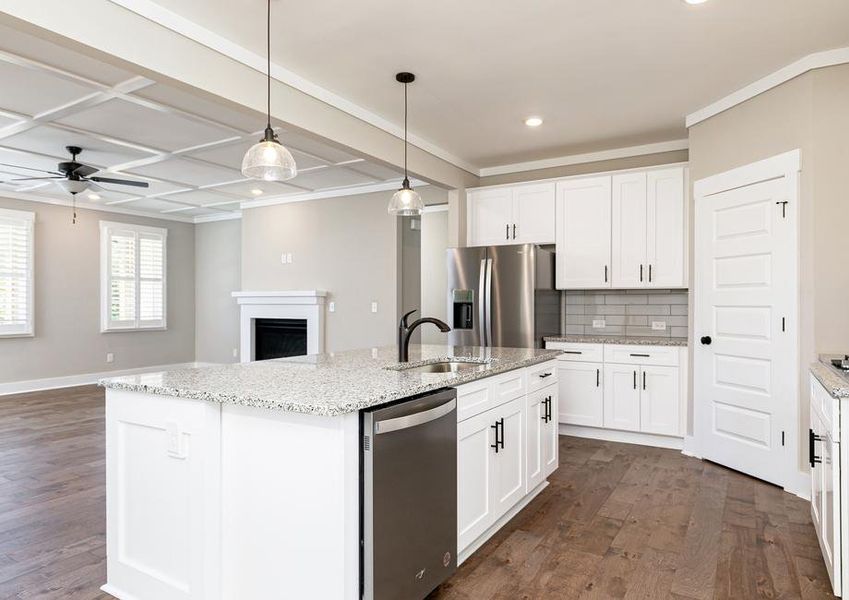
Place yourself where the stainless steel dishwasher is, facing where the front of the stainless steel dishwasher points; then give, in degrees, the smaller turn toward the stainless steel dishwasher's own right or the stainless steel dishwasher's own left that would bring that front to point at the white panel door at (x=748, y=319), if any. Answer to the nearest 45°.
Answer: approximately 90° to the stainless steel dishwasher's own left

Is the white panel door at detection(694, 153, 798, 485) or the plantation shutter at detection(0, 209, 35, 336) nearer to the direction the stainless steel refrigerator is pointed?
the plantation shutter

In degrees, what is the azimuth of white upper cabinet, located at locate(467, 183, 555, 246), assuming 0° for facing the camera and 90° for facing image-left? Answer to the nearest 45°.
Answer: approximately 45°

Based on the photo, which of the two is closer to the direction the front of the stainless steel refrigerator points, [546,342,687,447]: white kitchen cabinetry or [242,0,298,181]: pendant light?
the pendant light

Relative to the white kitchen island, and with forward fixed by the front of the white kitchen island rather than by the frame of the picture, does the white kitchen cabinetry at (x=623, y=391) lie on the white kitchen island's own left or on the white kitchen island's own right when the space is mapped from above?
on the white kitchen island's own left

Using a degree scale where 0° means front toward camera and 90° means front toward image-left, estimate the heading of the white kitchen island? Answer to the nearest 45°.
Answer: approximately 315°

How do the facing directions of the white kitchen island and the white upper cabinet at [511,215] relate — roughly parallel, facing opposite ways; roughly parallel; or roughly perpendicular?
roughly perpendicular

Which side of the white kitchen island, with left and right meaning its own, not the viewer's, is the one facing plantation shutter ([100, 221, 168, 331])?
back

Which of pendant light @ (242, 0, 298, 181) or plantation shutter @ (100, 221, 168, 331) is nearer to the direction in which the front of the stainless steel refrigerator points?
the pendant light

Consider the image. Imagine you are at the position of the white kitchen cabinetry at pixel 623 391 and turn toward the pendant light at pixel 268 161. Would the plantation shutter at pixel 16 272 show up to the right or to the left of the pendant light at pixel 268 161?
right

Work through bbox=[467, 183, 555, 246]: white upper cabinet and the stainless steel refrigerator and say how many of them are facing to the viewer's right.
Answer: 0
